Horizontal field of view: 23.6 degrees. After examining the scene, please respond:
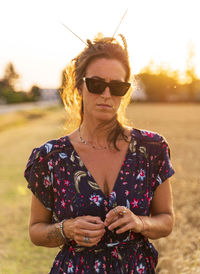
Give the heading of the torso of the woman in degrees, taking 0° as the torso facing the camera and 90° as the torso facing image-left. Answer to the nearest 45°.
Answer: approximately 0°
